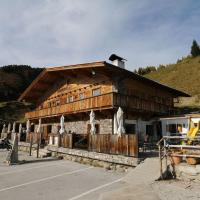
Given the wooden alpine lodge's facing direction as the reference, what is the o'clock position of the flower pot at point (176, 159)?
The flower pot is roughly at 10 o'clock from the wooden alpine lodge.

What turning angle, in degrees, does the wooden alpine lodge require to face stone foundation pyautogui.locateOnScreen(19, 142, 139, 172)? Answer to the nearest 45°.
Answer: approximately 45° to its left

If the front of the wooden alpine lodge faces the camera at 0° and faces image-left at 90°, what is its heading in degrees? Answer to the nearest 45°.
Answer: approximately 45°
